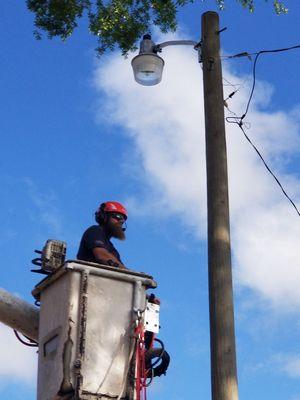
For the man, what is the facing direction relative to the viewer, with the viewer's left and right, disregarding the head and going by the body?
facing to the right of the viewer

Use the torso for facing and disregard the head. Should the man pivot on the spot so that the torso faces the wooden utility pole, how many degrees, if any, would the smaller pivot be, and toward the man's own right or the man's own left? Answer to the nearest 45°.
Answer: approximately 45° to the man's own right
